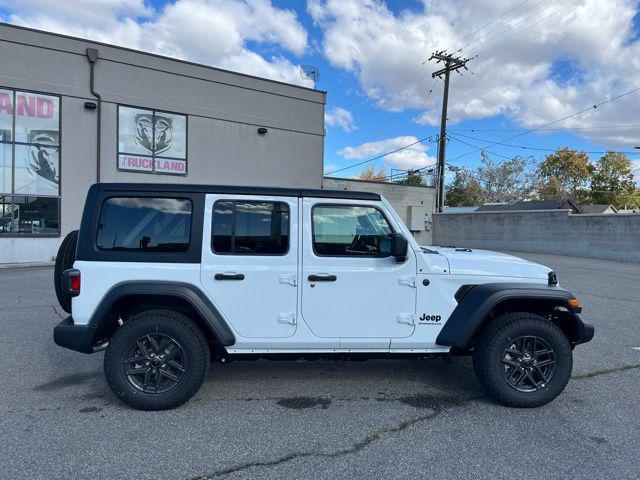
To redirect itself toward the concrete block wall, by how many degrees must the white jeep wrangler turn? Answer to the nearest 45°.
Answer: approximately 45° to its left

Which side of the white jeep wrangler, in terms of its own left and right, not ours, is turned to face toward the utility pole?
left

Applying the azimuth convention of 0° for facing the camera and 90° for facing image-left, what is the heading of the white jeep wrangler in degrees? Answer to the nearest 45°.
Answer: approximately 270°
